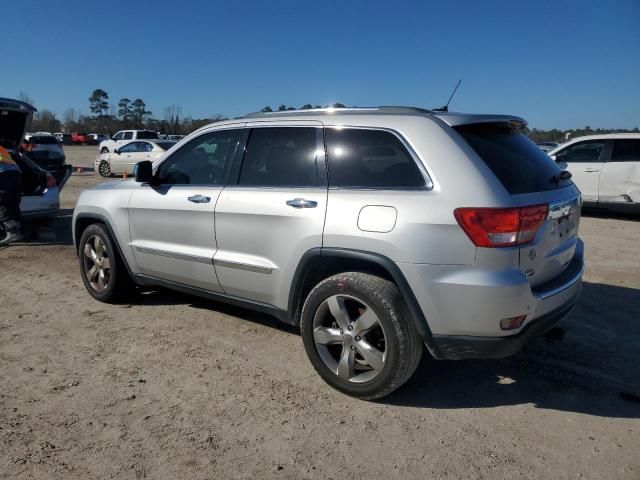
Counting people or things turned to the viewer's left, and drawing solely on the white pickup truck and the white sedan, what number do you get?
2

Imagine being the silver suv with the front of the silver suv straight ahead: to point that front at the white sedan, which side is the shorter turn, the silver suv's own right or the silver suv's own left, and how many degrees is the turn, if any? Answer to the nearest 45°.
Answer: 0° — it already faces it

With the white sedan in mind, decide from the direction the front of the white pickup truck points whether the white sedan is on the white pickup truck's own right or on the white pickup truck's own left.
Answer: on the white pickup truck's own left

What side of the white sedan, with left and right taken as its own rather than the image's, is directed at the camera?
left

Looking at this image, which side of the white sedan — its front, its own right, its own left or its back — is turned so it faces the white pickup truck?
right

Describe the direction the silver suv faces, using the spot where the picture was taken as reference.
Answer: facing away from the viewer and to the left of the viewer

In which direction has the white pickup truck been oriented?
to the viewer's left

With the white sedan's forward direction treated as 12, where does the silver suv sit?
The silver suv is roughly at 9 o'clock from the white sedan.

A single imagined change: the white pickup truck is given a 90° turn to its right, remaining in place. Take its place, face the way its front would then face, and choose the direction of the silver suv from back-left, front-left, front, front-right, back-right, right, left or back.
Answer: back
